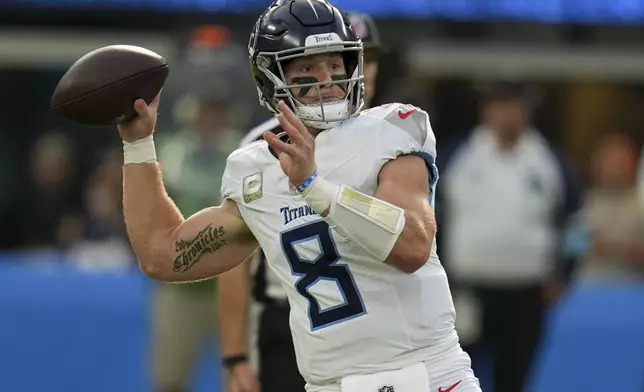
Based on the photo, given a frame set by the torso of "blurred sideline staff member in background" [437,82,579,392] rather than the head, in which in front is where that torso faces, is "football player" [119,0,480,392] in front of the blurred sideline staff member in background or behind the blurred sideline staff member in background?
in front

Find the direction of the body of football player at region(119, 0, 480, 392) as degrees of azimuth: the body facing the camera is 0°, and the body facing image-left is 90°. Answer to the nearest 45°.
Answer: approximately 0°

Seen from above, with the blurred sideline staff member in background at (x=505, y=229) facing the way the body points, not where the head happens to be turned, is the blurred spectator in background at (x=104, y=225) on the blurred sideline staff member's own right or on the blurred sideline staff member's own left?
on the blurred sideline staff member's own right

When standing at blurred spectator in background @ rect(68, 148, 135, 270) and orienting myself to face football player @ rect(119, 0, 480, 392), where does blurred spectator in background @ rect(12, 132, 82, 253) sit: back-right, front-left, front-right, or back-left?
back-right
